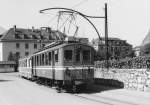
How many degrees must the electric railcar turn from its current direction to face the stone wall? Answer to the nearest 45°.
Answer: approximately 45° to its left

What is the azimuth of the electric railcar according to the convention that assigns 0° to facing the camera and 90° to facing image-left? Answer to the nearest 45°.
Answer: approximately 315°
